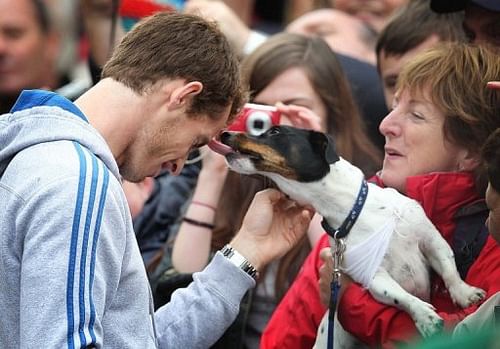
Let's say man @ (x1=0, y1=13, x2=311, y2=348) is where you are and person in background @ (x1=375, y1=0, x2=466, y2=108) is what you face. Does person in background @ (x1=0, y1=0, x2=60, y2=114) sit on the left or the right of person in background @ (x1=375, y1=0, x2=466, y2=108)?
left

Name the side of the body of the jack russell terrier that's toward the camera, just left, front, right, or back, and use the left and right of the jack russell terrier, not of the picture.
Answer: left

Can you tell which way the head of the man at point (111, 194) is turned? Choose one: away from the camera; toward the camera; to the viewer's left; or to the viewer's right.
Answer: to the viewer's right

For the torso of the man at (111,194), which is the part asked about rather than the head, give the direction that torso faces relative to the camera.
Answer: to the viewer's right

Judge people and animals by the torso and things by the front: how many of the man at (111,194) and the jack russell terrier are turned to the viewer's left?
1

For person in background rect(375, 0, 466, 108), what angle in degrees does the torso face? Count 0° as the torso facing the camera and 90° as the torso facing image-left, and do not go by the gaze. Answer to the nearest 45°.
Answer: approximately 45°

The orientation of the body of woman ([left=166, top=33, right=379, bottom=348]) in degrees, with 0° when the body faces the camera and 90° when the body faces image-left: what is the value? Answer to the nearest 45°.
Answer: approximately 45°

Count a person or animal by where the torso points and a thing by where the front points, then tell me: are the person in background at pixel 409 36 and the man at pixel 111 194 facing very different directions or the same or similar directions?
very different directions

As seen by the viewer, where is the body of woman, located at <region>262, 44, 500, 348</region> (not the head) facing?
to the viewer's left
